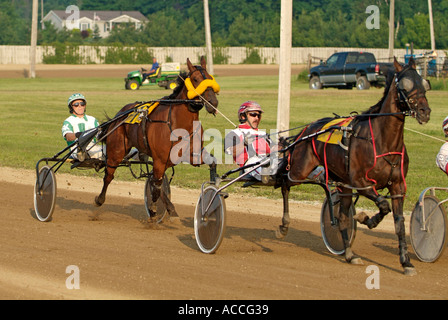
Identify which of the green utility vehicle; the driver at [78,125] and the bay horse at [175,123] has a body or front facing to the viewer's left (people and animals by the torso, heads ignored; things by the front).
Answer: the green utility vehicle

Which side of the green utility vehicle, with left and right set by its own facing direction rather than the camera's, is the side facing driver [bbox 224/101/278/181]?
left

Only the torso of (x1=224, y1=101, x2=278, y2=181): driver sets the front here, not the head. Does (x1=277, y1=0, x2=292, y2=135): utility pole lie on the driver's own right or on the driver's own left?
on the driver's own left

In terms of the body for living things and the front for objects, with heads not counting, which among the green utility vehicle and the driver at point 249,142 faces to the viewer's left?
the green utility vehicle

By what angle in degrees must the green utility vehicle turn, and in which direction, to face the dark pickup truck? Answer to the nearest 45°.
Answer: approximately 135° to its left

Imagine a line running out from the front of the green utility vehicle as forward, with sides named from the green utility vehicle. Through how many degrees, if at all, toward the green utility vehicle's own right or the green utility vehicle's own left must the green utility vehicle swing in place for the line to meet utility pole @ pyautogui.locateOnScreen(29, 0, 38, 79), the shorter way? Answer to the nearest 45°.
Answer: approximately 45° to the green utility vehicle's own right

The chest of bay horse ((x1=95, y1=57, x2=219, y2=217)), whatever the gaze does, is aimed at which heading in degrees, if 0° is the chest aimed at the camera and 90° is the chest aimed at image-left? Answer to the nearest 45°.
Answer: approximately 315°

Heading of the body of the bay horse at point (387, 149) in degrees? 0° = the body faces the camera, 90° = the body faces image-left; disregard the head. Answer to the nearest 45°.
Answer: approximately 315°

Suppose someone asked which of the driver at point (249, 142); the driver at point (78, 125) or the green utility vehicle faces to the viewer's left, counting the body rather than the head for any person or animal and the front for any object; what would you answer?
the green utility vehicle

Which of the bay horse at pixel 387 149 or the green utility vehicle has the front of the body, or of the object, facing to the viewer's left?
the green utility vehicle

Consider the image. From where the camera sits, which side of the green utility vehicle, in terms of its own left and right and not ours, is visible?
left

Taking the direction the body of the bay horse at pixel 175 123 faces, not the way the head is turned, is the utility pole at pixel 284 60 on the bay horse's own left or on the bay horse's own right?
on the bay horse's own left

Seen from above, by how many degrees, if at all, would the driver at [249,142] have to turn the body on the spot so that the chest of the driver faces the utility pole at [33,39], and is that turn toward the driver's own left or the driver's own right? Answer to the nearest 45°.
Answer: approximately 135° to the driver's own left
